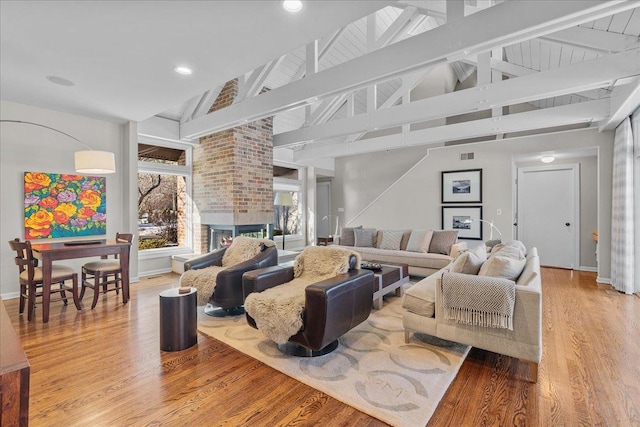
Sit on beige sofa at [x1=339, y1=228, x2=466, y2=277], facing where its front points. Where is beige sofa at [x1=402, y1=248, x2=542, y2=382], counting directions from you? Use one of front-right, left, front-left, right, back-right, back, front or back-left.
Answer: front-left

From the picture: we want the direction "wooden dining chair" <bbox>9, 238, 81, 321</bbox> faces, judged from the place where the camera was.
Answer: facing away from the viewer and to the right of the viewer

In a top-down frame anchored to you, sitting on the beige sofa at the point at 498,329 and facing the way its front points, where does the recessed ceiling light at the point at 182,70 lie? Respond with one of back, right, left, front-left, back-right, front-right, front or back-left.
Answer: front-left

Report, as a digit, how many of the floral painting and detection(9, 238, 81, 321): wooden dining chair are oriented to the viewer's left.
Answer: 0

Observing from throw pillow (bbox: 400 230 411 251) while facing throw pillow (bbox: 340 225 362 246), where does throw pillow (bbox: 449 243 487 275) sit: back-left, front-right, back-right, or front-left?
back-left

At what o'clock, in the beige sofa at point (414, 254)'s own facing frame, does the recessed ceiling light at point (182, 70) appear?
The recessed ceiling light is roughly at 12 o'clock from the beige sofa.

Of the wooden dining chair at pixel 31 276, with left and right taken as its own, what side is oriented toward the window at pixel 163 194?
front

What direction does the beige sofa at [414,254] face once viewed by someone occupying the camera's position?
facing the viewer and to the left of the viewer

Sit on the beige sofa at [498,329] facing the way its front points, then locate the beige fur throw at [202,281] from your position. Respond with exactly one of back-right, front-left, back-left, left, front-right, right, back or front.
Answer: front-left

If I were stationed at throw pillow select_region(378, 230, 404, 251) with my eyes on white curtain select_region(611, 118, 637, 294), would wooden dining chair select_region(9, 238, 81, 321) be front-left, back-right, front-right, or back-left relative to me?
back-right

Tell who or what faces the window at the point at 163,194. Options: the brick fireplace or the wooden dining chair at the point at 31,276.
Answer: the wooden dining chair

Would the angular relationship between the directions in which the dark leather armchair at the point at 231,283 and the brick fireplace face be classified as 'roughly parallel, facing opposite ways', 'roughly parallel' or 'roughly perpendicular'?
roughly perpendicular

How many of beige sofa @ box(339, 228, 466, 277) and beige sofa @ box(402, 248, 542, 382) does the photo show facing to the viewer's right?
0

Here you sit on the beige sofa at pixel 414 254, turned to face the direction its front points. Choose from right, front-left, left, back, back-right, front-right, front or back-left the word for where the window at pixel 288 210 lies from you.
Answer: right
